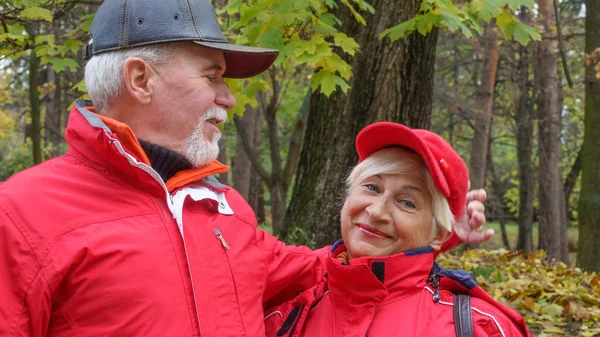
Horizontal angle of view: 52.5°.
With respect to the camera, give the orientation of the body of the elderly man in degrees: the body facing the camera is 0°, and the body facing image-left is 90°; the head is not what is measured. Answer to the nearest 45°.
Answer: approximately 315°

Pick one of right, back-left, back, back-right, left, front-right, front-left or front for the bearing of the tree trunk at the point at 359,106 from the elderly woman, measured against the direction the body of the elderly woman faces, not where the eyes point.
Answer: back-right

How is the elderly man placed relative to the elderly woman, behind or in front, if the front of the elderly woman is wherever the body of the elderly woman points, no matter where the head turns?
in front

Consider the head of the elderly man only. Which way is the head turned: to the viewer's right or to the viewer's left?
to the viewer's right

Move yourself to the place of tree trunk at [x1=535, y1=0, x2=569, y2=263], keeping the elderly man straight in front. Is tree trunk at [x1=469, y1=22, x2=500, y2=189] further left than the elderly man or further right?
right

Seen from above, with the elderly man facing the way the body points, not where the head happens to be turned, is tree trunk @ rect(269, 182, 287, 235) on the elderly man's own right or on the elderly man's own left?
on the elderly man's own left

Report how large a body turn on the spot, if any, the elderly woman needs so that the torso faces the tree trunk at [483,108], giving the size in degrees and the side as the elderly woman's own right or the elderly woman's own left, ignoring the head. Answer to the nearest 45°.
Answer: approximately 135° to the elderly woman's own right

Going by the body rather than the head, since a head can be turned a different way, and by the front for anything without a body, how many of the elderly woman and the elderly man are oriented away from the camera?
0

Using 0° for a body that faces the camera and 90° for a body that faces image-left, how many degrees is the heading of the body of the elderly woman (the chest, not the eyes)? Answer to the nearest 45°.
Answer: approximately 45°
